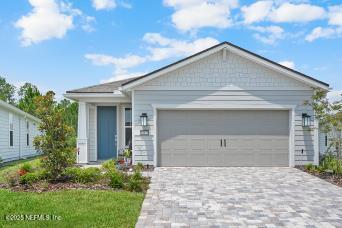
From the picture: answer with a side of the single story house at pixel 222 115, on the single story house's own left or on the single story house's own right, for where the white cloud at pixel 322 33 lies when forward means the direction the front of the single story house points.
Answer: on the single story house's own left

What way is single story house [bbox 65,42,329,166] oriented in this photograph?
toward the camera

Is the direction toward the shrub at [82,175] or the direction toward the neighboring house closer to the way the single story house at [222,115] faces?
the shrub

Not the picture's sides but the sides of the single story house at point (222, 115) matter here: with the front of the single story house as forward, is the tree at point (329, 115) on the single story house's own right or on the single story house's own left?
on the single story house's own left
